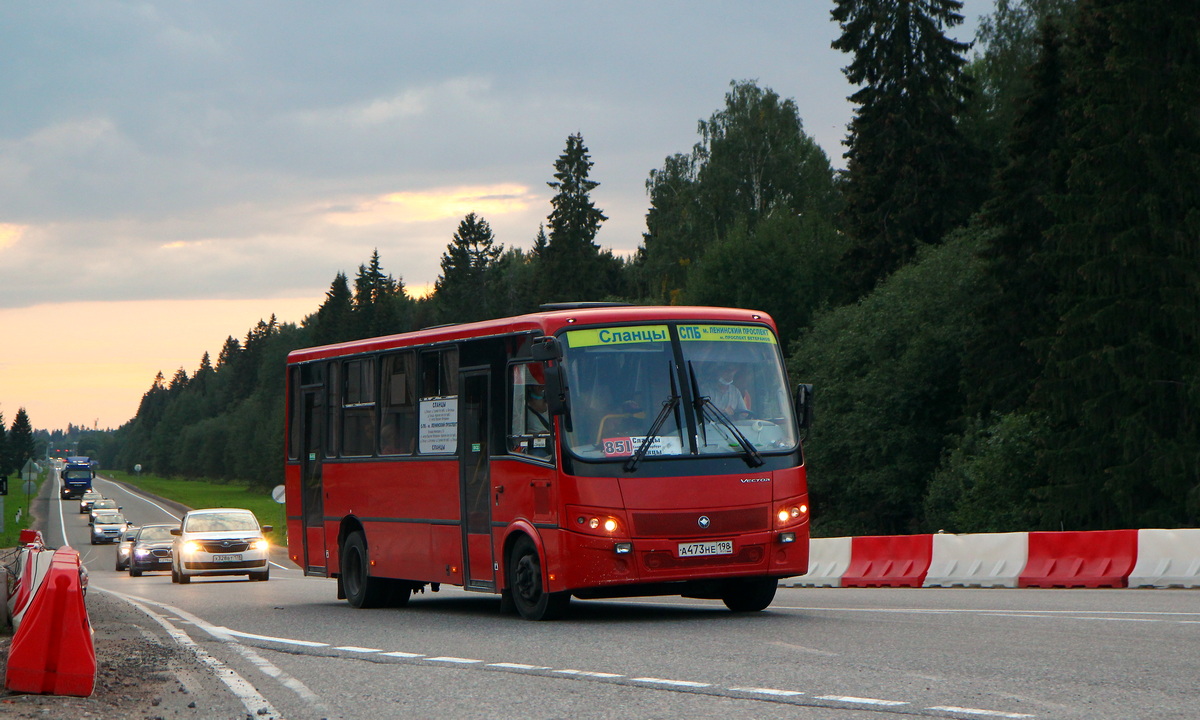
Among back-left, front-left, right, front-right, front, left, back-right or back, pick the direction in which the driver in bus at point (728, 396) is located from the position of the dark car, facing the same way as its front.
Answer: front

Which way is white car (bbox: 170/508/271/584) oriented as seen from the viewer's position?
toward the camera

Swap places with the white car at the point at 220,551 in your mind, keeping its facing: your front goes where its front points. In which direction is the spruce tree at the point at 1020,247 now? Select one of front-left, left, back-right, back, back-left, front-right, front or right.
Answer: left

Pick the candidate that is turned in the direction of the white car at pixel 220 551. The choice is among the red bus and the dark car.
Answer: the dark car

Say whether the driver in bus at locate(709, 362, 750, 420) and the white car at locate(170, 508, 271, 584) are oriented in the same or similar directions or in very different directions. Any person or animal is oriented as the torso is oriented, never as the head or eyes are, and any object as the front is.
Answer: same or similar directions

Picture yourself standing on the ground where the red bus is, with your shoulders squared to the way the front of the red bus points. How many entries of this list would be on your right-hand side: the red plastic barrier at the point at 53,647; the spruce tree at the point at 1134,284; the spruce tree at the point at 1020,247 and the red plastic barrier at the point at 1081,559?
1

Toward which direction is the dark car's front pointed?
toward the camera

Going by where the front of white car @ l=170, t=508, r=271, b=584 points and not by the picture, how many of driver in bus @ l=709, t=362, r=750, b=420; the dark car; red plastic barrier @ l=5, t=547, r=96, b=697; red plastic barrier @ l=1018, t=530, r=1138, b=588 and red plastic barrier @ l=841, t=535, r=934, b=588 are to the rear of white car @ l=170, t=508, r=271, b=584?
1

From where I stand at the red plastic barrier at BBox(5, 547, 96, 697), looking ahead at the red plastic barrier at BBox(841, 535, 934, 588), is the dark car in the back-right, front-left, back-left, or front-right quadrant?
front-left

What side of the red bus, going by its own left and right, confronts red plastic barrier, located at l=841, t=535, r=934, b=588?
left

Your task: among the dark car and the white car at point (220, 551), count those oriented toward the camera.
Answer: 2

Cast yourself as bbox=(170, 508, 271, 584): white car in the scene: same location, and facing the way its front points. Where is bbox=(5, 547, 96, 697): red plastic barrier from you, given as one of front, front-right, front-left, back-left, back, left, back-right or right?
front

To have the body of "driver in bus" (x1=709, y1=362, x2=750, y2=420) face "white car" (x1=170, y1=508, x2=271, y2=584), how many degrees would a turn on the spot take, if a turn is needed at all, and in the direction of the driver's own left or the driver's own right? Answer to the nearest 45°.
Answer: approximately 180°

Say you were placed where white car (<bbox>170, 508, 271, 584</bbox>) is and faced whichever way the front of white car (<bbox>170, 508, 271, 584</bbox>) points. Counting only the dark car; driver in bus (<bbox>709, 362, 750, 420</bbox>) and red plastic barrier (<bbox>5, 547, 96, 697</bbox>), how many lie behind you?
1

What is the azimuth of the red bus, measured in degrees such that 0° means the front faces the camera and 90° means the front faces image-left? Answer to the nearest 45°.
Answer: approximately 315°
